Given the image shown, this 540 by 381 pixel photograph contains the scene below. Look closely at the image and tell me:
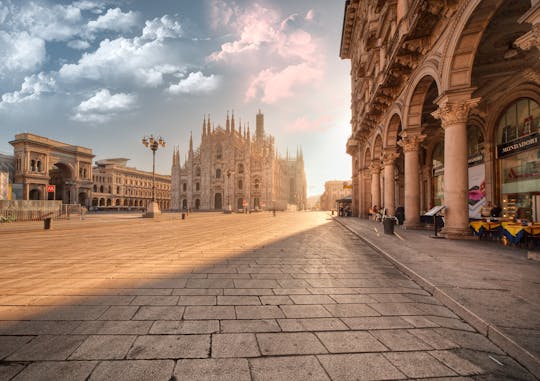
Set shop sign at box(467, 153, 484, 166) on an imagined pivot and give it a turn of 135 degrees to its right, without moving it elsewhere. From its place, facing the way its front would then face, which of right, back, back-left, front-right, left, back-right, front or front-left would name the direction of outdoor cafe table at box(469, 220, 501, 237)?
back

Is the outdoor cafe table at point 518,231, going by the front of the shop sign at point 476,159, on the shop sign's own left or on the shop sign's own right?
on the shop sign's own left

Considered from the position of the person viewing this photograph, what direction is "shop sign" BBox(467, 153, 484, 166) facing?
facing the viewer and to the left of the viewer
